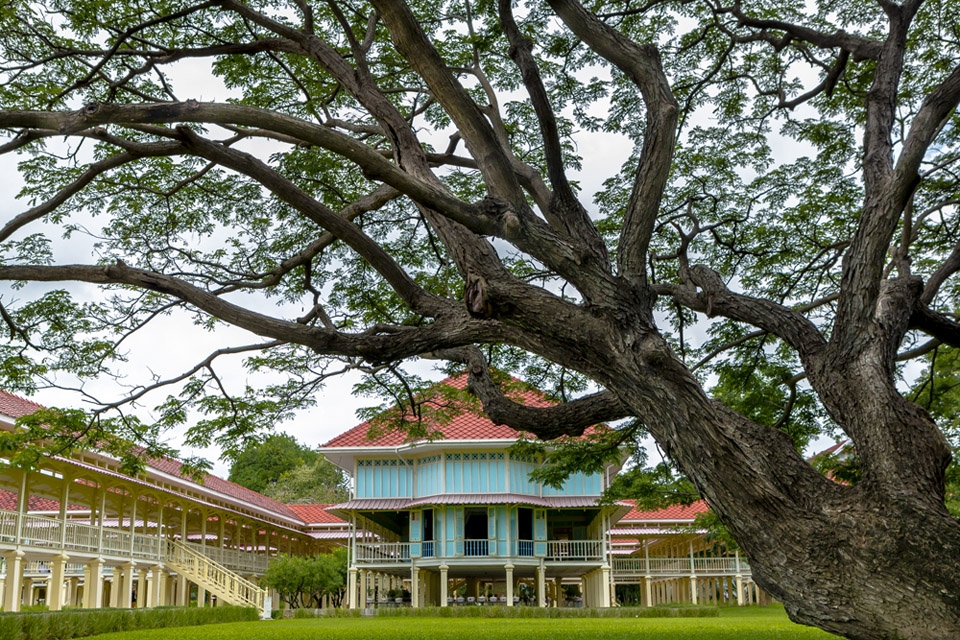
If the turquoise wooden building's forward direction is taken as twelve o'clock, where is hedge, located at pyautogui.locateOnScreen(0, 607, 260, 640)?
The hedge is roughly at 1 o'clock from the turquoise wooden building.

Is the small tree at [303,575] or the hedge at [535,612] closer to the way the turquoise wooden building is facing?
the hedge

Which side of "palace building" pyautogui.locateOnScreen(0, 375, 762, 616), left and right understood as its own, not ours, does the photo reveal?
front

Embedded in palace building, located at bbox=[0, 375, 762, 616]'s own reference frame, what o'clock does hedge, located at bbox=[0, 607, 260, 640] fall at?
The hedge is roughly at 1 o'clock from the palace building.
